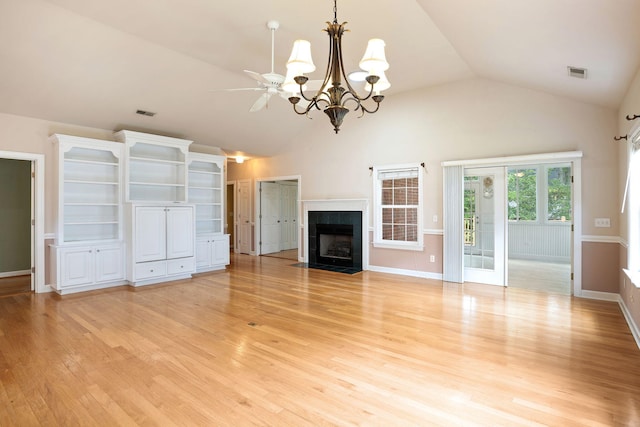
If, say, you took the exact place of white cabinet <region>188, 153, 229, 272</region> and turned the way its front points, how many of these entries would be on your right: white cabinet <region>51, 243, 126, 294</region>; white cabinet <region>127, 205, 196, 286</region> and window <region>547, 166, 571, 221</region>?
2

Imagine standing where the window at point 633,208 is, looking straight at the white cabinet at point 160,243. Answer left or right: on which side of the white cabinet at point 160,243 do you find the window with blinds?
right

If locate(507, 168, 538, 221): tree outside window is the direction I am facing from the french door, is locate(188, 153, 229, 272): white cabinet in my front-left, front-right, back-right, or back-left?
back-left

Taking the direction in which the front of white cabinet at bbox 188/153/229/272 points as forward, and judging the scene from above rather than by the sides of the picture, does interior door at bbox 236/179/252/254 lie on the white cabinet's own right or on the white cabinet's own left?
on the white cabinet's own left

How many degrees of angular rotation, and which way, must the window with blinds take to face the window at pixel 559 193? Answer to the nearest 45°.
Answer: approximately 180°

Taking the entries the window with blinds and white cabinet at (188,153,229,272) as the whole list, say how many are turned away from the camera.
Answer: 0

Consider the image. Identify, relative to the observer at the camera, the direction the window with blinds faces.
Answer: facing the viewer and to the left of the viewer

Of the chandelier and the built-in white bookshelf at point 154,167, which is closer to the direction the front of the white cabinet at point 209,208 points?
the chandelier

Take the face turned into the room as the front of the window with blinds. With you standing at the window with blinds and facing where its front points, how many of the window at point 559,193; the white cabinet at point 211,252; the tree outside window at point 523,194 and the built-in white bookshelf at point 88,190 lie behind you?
2

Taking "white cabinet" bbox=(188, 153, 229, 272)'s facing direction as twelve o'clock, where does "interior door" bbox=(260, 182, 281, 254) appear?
The interior door is roughly at 9 o'clock from the white cabinet.

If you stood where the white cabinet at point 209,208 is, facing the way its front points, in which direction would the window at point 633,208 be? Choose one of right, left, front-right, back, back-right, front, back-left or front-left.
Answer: front

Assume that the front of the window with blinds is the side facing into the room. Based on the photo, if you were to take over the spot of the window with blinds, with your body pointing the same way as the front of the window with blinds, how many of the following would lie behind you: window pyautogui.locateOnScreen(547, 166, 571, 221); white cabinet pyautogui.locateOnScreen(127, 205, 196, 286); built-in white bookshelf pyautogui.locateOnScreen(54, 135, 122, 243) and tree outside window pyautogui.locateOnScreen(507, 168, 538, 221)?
2

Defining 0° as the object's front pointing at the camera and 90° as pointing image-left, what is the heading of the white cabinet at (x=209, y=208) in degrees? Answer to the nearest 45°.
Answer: approximately 315°
